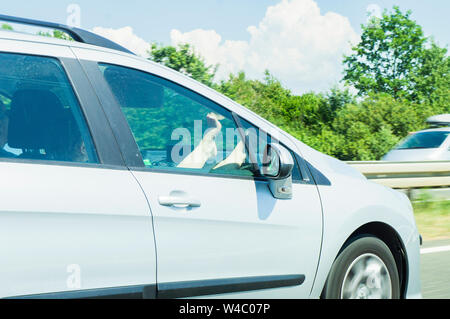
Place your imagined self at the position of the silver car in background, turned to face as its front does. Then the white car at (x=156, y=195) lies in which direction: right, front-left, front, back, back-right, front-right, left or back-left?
front-left

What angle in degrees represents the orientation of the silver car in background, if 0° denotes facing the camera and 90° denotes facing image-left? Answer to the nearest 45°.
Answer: approximately 45°

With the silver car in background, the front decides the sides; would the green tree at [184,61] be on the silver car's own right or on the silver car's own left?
on the silver car's own right
